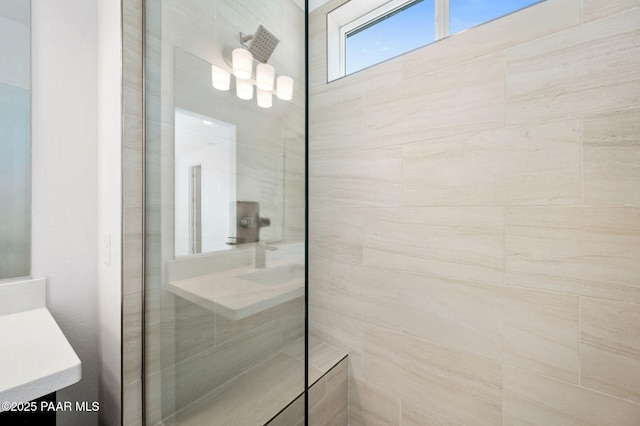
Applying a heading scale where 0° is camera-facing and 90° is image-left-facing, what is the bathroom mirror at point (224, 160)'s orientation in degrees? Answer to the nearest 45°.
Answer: approximately 315°
